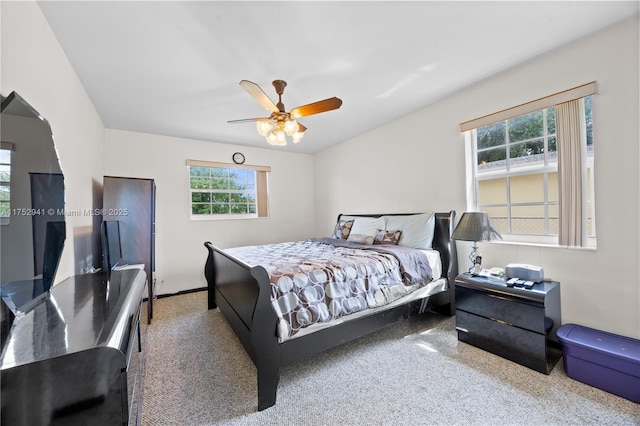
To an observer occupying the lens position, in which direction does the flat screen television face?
facing the viewer and to the right of the viewer

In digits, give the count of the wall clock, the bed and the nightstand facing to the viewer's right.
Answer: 0

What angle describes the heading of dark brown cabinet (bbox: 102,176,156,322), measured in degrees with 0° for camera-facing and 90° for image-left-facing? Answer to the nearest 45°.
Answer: approximately 270°

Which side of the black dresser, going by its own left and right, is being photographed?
right

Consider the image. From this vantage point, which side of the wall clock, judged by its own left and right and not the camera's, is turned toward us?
front

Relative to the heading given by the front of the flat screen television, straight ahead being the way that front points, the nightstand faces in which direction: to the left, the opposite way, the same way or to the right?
the opposite way

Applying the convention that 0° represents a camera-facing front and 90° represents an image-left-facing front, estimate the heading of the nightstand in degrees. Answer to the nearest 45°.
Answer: approximately 45°

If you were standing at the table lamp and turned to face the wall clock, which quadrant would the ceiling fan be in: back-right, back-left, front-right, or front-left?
front-left

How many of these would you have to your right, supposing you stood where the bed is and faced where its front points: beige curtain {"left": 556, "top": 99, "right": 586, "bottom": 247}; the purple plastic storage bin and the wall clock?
1

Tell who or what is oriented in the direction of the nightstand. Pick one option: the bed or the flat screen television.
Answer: the flat screen television

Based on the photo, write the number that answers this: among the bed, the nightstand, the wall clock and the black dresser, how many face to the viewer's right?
1

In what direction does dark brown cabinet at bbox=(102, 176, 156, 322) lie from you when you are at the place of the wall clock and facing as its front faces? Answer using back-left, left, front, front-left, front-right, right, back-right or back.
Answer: front-right

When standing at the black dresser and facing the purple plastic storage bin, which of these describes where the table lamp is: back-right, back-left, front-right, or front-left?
front-left

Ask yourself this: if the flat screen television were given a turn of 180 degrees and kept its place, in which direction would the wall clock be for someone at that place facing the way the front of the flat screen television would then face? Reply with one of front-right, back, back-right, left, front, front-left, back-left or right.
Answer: right

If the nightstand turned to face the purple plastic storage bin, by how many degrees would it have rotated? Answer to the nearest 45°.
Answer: approximately 135° to its left

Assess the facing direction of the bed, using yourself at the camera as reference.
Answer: facing the viewer and to the left of the viewer
